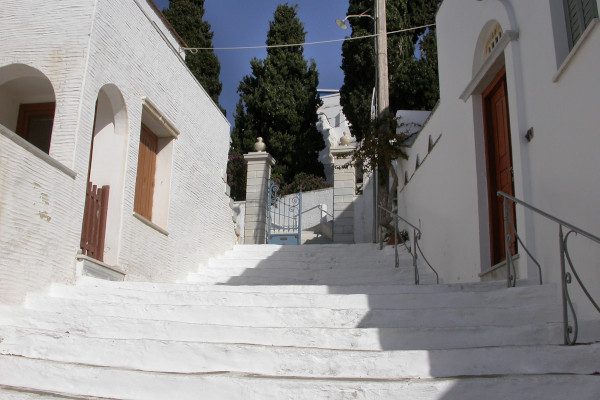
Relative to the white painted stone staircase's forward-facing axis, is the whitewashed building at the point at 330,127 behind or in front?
behind

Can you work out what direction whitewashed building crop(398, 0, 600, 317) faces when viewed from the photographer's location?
facing the viewer and to the left of the viewer

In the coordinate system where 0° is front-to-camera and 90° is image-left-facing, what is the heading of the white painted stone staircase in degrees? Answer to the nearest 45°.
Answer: approximately 0°

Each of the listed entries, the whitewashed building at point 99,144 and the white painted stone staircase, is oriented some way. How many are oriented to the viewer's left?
0

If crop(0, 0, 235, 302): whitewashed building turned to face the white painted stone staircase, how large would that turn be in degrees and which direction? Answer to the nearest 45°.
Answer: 0° — it already faces it

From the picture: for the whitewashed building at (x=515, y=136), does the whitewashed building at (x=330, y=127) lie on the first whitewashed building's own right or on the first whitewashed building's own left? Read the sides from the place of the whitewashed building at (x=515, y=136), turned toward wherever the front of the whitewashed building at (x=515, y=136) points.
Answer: on the first whitewashed building's own right

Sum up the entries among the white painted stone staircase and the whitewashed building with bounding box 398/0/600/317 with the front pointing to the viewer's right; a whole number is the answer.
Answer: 0

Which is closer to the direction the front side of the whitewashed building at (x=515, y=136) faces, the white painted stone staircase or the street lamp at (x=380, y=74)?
the white painted stone staircase

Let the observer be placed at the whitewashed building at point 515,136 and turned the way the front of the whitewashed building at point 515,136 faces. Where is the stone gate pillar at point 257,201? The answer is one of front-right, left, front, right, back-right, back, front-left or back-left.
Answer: right

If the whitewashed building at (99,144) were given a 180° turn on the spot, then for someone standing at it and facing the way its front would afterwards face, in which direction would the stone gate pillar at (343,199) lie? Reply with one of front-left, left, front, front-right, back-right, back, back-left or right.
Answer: right

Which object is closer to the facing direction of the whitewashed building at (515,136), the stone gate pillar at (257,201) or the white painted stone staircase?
the white painted stone staircase

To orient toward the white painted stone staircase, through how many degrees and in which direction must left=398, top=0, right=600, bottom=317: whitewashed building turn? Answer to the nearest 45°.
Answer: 0° — it already faces it

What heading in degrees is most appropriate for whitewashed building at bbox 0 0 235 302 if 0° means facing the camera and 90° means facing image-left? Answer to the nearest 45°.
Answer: approximately 315°

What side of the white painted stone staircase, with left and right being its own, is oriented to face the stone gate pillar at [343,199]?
back

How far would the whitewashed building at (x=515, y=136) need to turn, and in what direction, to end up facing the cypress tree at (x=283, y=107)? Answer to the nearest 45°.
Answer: approximately 90° to its right
